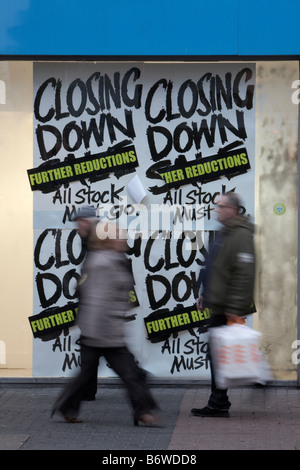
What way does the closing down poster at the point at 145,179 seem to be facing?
toward the camera

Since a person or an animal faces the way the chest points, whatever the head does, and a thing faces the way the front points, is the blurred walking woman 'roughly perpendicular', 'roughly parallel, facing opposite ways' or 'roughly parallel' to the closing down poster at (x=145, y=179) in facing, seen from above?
roughly perpendicular
